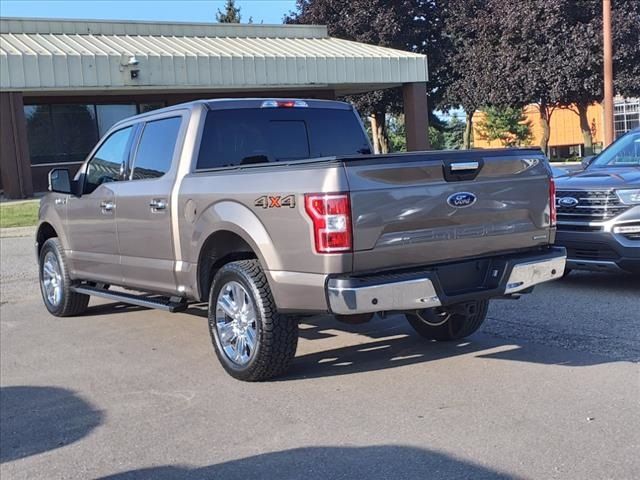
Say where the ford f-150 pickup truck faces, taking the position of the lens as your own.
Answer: facing away from the viewer and to the left of the viewer

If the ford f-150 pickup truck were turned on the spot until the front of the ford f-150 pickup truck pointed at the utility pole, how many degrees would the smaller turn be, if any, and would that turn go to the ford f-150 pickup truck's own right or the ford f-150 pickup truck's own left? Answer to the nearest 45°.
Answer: approximately 90° to the ford f-150 pickup truck's own right
